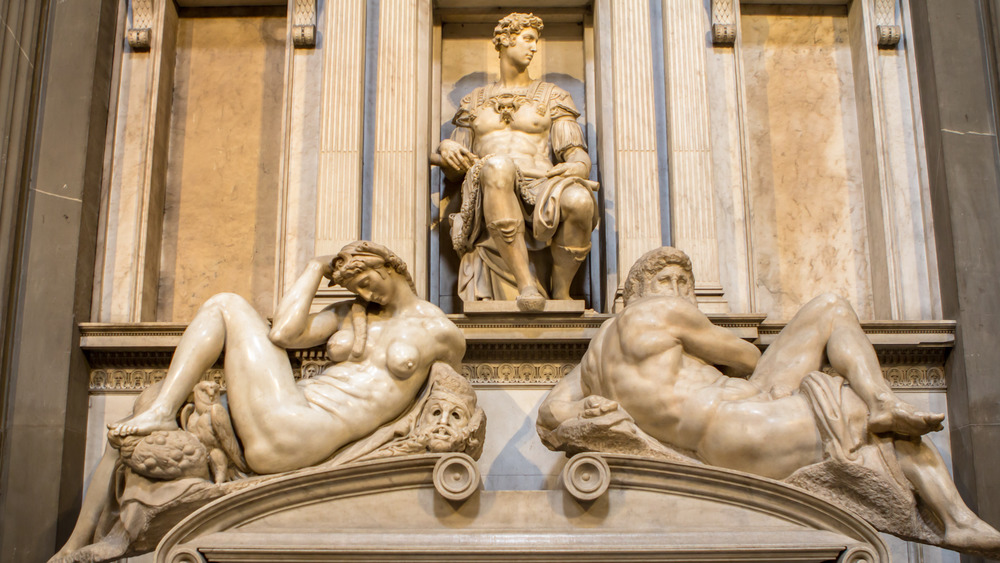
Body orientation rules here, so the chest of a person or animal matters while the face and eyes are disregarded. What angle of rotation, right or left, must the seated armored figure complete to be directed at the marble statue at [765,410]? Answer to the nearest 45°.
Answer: approximately 45° to its left

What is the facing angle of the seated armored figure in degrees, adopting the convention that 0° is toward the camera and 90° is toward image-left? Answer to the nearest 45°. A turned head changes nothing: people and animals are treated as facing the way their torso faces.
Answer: approximately 0°

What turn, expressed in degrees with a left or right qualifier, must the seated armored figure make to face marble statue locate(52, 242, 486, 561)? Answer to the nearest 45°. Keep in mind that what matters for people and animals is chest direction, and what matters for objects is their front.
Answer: approximately 45° to its right

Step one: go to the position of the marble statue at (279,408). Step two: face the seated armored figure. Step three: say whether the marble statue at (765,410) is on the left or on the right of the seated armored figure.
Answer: right

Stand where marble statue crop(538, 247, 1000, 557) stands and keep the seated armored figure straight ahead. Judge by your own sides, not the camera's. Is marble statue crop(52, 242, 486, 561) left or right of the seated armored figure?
left
